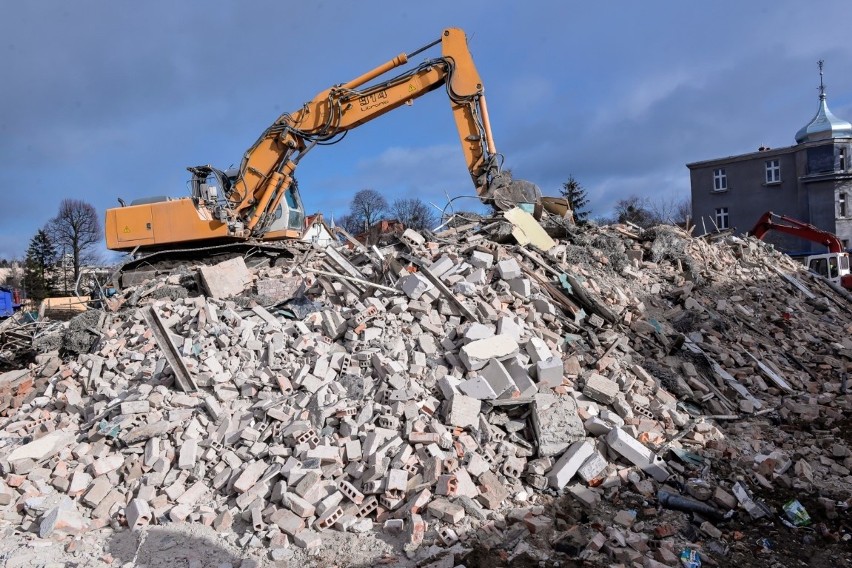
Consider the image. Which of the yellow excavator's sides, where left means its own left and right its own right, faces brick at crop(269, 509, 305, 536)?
right

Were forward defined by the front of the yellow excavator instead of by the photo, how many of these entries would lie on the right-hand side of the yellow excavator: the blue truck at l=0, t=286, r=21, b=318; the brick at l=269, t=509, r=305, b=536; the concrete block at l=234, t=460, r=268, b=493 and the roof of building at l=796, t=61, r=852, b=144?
2

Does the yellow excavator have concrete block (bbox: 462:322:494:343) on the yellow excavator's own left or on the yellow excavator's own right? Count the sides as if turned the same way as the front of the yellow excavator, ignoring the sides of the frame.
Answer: on the yellow excavator's own right

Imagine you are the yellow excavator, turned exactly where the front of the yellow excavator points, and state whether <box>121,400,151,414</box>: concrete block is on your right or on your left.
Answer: on your right

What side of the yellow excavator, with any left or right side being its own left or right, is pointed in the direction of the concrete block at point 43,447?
right

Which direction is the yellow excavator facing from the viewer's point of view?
to the viewer's right

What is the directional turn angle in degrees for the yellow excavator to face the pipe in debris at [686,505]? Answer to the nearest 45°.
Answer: approximately 45° to its right

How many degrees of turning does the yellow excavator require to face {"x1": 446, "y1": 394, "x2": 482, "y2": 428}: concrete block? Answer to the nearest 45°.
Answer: approximately 90° to its right

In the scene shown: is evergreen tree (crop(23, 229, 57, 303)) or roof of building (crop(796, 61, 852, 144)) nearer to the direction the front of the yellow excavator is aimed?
the roof of building

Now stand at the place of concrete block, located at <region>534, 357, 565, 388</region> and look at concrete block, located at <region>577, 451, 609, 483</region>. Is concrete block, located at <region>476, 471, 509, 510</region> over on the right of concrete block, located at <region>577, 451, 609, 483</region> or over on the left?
right

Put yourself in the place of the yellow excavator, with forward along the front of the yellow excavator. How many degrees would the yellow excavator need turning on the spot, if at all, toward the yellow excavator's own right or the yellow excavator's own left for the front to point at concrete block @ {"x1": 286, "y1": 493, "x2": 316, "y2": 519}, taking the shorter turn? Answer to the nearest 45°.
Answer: approximately 90° to the yellow excavator's own right

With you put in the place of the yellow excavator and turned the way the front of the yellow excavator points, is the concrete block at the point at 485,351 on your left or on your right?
on your right
